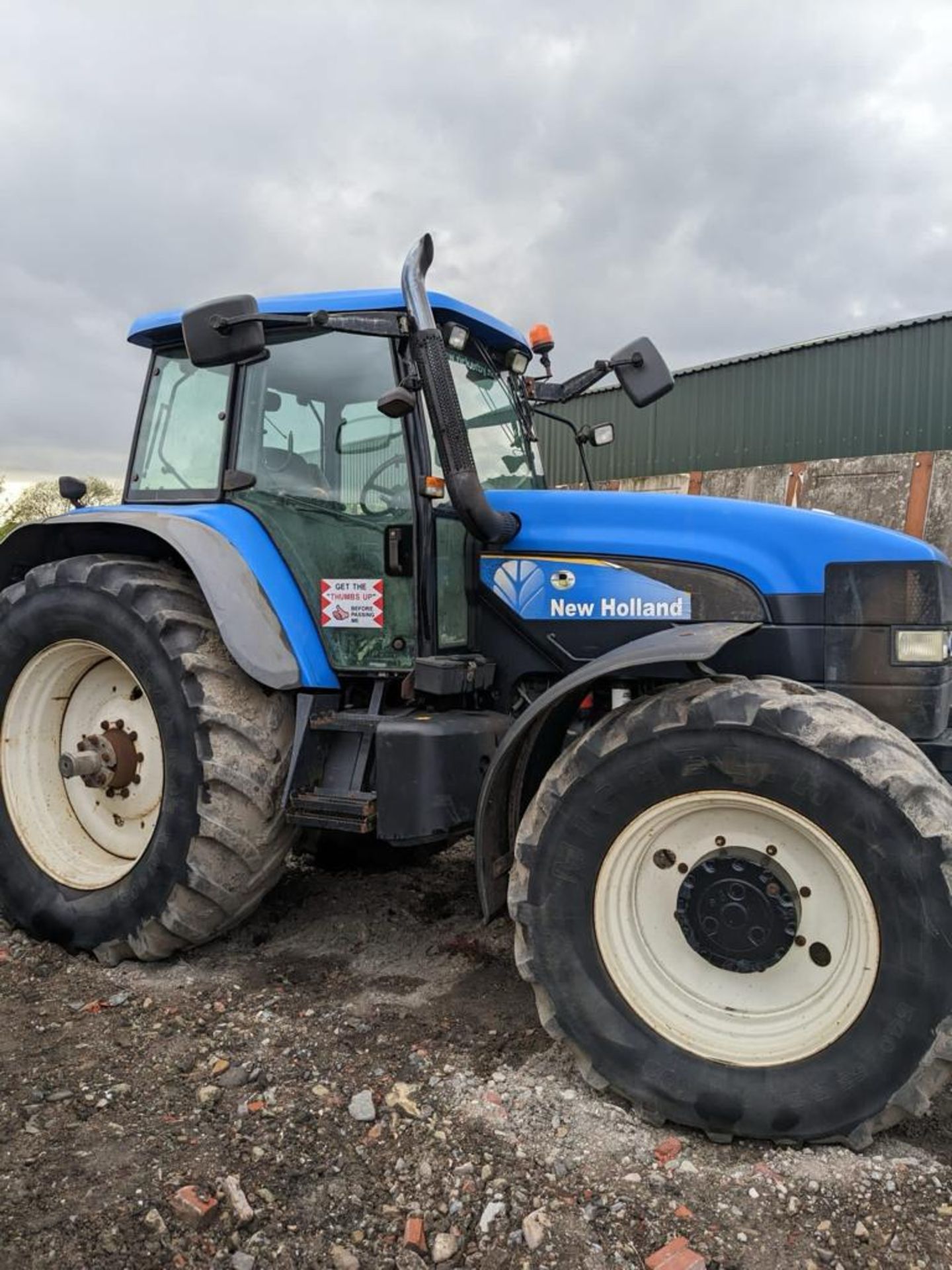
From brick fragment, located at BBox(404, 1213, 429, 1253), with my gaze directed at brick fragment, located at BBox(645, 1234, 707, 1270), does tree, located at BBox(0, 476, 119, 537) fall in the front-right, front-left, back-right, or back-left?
back-left

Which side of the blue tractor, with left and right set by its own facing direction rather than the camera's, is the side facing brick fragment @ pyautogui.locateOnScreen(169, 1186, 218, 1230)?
right

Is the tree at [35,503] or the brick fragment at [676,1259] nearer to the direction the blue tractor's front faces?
the brick fragment

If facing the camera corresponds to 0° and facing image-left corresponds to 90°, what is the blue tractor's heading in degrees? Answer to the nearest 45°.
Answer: approximately 315°

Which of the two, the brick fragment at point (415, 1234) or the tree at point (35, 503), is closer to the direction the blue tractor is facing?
the brick fragment

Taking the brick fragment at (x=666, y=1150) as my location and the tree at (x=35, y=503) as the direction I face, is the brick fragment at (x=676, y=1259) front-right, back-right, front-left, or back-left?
back-left

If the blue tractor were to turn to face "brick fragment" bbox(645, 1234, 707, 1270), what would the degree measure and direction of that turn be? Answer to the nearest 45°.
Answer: approximately 45° to its right

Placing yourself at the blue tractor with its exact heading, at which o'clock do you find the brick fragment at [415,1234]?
The brick fragment is roughly at 2 o'clock from the blue tractor.

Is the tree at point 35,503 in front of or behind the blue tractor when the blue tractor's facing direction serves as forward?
behind
